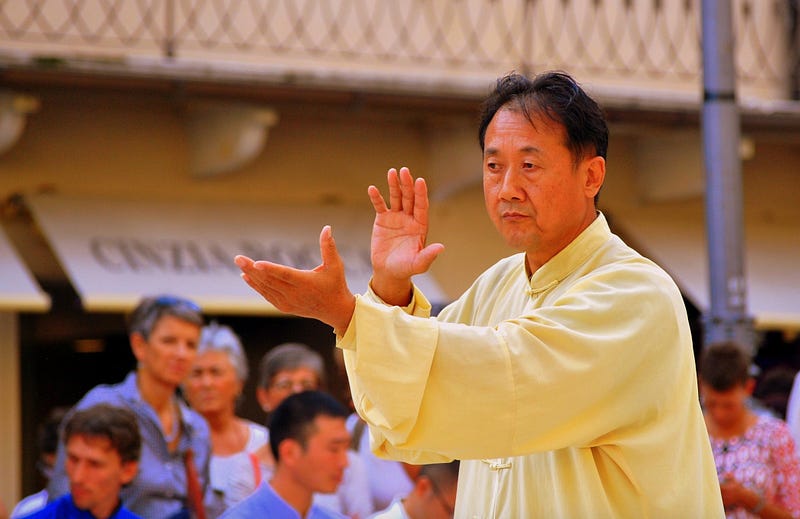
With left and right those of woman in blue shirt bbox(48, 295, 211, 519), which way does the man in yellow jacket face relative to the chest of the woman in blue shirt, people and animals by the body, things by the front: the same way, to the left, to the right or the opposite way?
to the right

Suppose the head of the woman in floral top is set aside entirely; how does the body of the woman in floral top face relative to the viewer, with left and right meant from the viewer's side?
facing the viewer and to the left of the viewer

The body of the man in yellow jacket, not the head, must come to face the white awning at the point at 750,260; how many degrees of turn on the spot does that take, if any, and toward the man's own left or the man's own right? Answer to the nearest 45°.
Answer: approximately 135° to the man's own right

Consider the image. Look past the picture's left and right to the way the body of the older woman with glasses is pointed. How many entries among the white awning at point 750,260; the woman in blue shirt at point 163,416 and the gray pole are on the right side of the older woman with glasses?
1

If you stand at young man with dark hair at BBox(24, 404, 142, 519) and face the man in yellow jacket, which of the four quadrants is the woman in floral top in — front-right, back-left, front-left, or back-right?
front-left

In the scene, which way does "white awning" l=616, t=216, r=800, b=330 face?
toward the camera

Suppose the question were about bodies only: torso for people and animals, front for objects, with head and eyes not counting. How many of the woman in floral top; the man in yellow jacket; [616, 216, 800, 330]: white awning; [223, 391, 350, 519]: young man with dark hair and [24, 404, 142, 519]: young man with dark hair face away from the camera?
0

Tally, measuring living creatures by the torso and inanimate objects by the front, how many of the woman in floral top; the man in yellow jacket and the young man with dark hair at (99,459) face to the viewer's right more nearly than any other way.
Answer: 0

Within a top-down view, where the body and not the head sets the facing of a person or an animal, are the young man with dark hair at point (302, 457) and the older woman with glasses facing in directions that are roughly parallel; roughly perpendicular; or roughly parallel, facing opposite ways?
roughly parallel

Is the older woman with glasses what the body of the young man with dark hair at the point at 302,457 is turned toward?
no

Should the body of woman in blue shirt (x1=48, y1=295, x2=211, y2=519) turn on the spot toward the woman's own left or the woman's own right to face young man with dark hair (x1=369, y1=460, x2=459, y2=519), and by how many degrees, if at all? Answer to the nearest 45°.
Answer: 0° — they already face them
